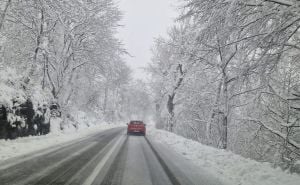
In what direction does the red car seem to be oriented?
away from the camera
